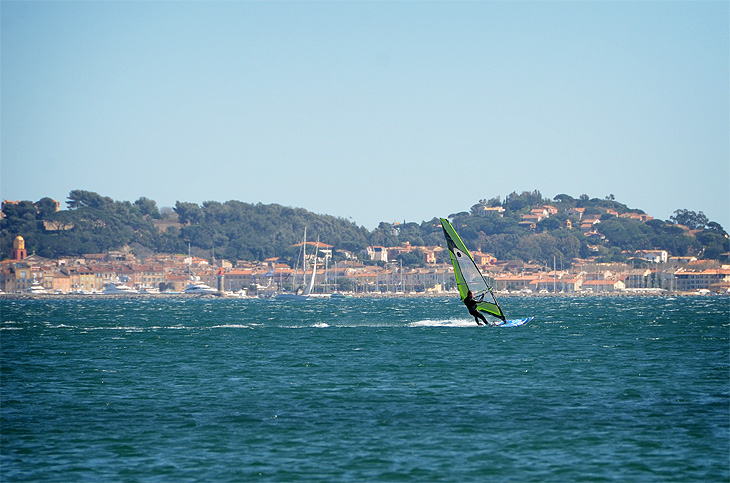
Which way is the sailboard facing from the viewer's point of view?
to the viewer's right
